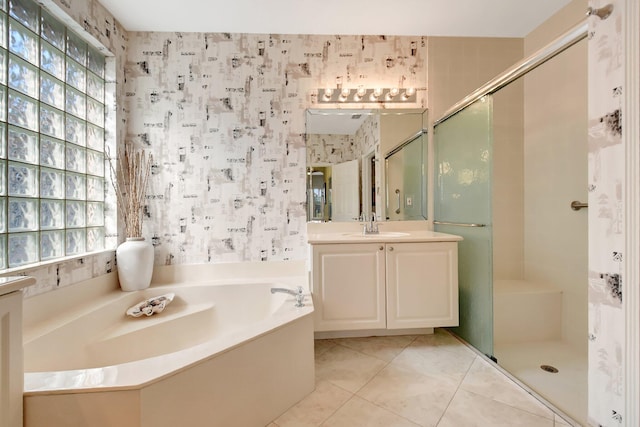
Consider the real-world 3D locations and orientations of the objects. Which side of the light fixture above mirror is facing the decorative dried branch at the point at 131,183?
right

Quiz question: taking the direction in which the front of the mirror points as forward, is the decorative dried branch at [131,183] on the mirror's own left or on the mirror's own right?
on the mirror's own right

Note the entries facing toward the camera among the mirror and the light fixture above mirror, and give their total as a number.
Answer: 2

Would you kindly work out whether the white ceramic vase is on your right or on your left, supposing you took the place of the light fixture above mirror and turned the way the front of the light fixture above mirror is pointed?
on your right

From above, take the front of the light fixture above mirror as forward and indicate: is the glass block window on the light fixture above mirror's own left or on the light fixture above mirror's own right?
on the light fixture above mirror's own right

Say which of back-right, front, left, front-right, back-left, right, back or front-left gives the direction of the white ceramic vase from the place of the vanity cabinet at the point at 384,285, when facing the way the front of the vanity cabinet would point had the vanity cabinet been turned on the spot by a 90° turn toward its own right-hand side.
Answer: front

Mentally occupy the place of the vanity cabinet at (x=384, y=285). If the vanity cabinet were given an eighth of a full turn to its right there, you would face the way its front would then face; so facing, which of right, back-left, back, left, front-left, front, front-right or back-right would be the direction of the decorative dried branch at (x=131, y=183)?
front-right

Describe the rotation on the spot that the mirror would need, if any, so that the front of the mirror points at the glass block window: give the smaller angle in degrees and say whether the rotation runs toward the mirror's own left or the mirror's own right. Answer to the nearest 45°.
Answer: approximately 45° to the mirror's own right

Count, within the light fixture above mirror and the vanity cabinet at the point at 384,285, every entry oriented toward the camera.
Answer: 2

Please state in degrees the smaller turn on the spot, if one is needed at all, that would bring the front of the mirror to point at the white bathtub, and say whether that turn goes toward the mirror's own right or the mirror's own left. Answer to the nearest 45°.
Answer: approximately 45° to the mirror's own right
